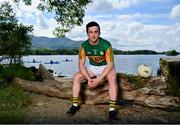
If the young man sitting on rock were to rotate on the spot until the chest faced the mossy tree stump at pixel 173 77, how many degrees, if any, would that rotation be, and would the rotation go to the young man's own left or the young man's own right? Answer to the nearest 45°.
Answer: approximately 135° to the young man's own left

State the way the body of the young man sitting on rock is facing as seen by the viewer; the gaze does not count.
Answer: toward the camera
